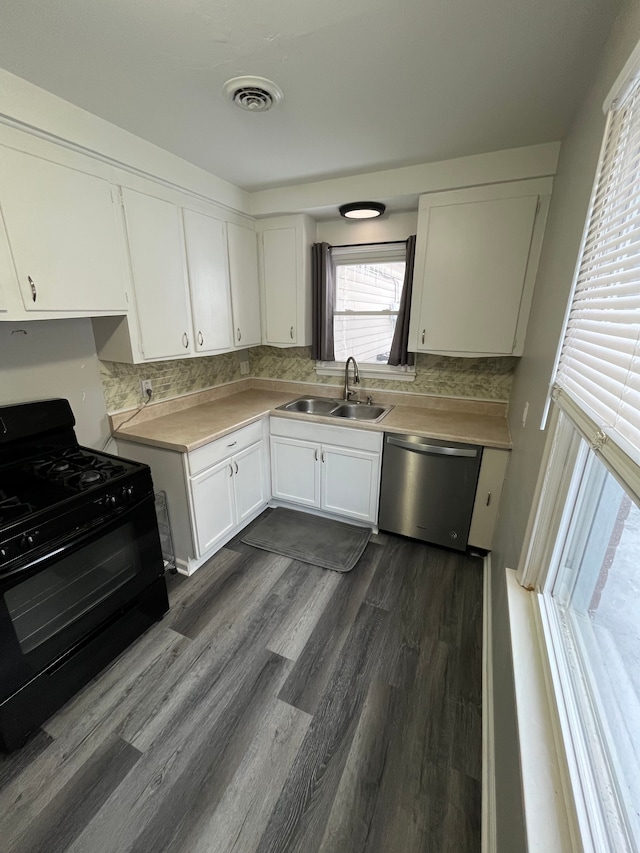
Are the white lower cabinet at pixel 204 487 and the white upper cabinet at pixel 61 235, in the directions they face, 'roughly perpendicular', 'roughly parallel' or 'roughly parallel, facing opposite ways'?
roughly parallel

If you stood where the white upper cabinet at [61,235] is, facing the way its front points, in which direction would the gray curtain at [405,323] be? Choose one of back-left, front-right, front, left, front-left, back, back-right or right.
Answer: front-left

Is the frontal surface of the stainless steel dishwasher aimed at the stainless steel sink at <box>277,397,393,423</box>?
no

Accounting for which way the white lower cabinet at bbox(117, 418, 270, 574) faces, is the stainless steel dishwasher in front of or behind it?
in front

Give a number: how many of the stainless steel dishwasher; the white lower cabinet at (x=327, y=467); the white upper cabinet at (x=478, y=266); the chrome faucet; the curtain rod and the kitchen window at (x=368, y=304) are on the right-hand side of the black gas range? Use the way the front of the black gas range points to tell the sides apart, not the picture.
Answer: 0

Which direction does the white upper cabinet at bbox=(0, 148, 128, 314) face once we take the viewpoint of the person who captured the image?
facing the viewer and to the right of the viewer

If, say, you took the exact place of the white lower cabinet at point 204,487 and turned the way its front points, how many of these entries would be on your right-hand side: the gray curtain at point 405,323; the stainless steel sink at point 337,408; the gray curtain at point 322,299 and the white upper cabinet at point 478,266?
0

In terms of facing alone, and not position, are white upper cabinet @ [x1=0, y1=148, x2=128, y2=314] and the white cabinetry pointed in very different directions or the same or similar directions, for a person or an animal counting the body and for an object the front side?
same or similar directions

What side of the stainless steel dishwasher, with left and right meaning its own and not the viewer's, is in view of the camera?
front

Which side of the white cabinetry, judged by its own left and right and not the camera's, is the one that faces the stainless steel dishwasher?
front

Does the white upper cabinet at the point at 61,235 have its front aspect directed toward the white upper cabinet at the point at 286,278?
no

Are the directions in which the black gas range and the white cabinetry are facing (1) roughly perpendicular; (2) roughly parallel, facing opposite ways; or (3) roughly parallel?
roughly parallel

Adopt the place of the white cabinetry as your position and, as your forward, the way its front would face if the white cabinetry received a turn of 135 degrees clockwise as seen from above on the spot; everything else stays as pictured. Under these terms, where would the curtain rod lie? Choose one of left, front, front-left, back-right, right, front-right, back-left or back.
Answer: back

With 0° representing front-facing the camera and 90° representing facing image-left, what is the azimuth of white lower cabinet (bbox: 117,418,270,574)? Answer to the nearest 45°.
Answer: approximately 315°

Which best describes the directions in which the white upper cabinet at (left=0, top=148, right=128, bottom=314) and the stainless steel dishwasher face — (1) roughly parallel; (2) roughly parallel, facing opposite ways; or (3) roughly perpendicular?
roughly perpendicular

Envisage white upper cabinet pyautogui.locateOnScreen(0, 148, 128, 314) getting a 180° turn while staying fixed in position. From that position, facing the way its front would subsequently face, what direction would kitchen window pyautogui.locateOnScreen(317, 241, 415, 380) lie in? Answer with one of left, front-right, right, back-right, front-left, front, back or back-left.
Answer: back-right
